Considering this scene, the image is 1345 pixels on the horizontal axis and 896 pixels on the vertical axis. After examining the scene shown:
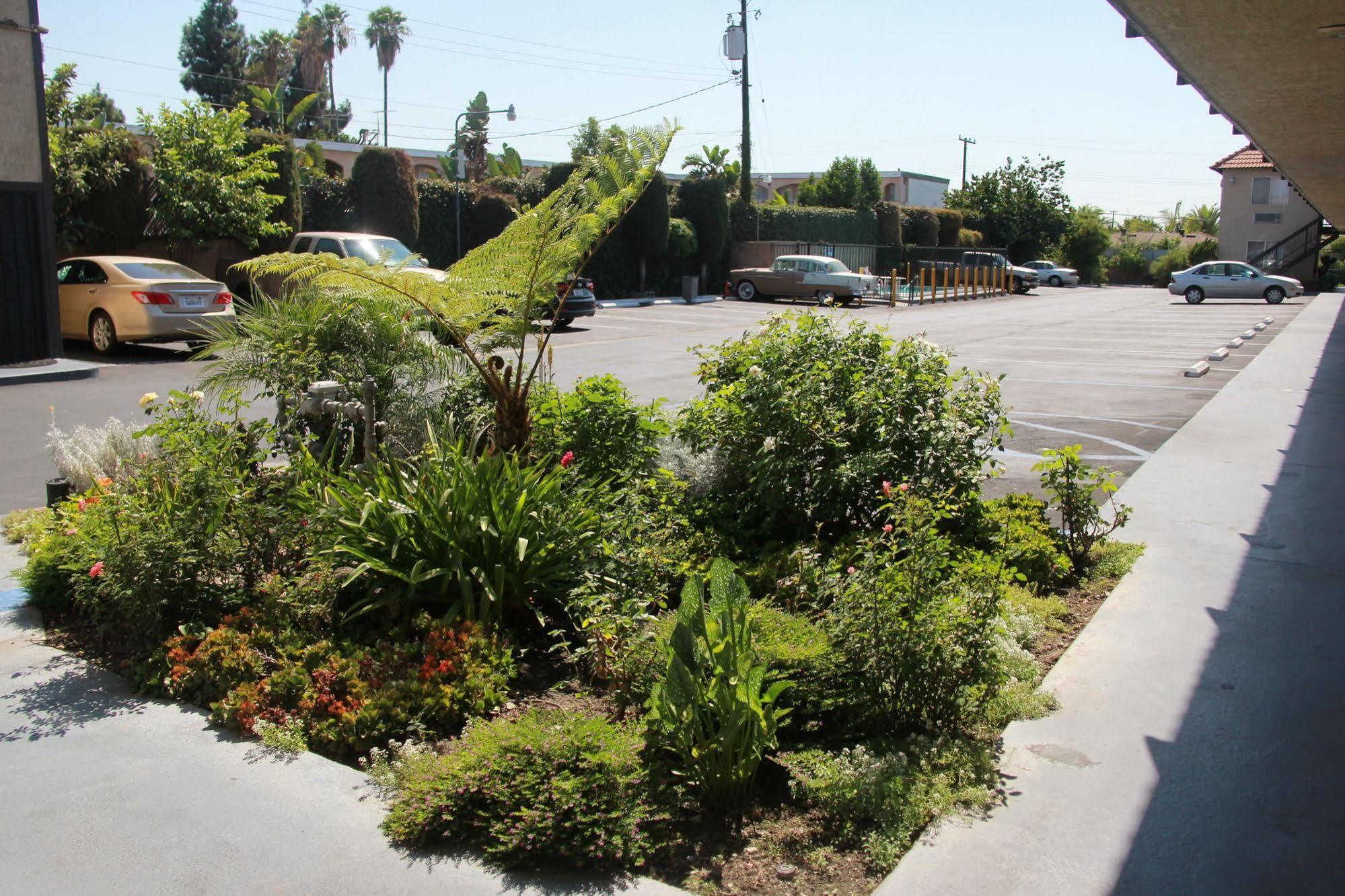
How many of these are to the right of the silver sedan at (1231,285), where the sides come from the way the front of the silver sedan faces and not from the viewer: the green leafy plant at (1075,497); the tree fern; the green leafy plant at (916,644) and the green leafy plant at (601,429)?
4

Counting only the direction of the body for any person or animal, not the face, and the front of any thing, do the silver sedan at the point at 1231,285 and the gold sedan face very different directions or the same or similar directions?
very different directions

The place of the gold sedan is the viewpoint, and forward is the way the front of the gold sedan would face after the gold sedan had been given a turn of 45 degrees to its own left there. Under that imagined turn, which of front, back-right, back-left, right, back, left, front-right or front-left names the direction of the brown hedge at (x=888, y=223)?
back-right

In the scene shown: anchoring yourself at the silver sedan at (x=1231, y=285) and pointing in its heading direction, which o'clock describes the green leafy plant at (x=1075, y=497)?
The green leafy plant is roughly at 3 o'clock from the silver sedan.

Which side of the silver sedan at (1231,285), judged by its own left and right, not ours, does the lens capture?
right

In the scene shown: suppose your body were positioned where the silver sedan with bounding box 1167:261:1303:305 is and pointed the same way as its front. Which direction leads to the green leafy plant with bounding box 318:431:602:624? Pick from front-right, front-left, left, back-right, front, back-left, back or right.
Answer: right

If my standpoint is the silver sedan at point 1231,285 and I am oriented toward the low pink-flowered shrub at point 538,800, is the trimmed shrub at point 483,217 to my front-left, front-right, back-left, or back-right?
front-right

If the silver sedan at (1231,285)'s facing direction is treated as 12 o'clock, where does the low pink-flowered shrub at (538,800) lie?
The low pink-flowered shrub is roughly at 3 o'clock from the silver sedan.

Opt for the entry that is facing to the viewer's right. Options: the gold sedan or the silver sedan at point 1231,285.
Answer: the silver sedan

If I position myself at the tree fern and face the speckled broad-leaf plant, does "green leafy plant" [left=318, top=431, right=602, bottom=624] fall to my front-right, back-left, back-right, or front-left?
front-right

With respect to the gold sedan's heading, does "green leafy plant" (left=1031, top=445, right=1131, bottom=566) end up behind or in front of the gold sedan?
behind

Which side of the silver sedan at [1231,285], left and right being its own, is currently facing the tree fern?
right

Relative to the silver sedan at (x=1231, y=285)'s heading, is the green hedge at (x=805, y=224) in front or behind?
behind

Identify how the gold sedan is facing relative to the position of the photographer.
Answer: facing away from the viewer and to the left of the viewer
